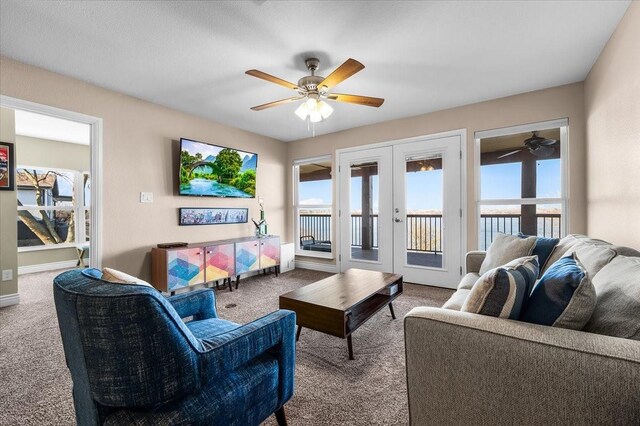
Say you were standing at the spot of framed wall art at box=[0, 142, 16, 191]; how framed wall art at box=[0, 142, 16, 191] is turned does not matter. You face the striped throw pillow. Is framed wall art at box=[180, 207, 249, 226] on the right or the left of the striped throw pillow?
left

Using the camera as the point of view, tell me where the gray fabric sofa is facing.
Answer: facing to the left of the viewer

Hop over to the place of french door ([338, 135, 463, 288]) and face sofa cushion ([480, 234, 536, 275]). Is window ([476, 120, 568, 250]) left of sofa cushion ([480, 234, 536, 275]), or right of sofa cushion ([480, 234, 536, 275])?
left

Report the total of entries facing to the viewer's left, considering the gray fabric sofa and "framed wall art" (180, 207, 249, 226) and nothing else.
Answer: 1

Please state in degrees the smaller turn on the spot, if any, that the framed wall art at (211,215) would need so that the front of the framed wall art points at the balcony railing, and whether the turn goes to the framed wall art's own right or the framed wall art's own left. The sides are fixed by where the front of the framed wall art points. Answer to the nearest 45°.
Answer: approximately 45° to the framed wall art's own left

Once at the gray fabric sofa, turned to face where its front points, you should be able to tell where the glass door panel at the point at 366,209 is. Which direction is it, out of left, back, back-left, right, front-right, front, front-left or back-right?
front-right

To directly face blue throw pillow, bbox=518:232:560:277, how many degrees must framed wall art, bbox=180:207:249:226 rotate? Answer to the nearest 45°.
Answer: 0° — it already faces it

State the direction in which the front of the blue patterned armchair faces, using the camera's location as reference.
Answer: facing away from the viewer and to the right of the viewer

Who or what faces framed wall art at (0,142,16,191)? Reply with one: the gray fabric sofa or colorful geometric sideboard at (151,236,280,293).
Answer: the gray fabric sofa

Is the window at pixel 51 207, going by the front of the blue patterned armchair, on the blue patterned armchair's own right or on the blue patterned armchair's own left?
on the blue patterned armchair's own left

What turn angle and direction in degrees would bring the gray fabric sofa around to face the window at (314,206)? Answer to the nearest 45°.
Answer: approximately 45° to its right

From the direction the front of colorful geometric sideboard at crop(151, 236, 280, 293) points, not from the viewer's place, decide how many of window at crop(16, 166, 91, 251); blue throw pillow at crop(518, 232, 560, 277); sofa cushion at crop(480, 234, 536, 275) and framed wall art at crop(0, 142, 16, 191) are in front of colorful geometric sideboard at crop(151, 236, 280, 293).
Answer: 2

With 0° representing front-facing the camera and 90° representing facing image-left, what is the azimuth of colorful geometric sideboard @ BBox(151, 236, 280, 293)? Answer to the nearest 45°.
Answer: approximately 315°

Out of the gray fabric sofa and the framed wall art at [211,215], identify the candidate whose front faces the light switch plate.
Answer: the gray fabric sofa

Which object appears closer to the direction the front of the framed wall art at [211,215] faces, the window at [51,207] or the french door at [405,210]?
the french door

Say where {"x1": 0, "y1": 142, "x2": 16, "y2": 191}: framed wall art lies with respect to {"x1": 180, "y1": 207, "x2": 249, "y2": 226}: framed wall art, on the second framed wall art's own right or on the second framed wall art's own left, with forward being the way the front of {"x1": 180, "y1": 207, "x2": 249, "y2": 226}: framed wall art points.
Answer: on the second framed wall art's own right
